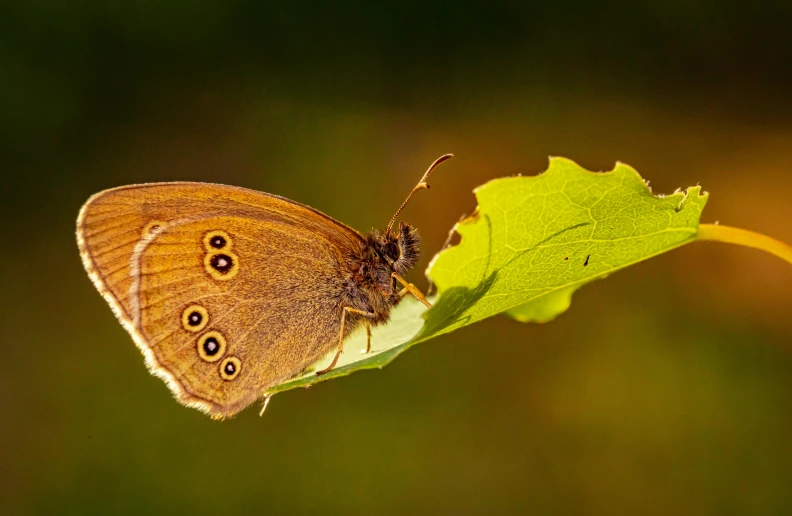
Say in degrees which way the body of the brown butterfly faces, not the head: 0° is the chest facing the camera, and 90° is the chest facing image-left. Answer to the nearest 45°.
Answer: approximately 270°
